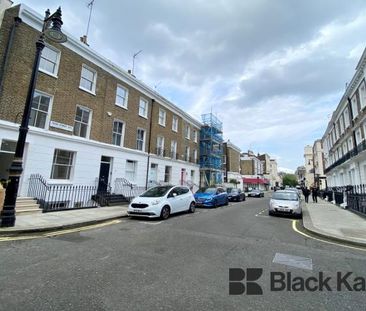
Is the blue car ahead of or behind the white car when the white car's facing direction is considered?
behind

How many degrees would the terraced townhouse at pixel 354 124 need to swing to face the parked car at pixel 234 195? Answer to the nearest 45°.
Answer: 0° — it already faces it

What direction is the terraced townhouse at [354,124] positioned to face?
to the viewer's left

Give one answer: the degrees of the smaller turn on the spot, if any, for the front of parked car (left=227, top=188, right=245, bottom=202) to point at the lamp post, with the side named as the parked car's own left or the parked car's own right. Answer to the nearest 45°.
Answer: approximately 45° to the parked car's own left

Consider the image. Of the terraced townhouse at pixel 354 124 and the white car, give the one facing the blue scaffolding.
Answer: the terraced townhouse

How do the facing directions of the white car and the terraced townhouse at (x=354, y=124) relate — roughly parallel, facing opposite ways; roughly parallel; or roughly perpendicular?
roughly perpendicular

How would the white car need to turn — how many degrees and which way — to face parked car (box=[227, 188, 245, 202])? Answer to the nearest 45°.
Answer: approximately 180°

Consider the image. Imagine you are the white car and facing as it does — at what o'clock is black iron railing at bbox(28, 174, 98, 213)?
The black iron railing is roughly at 2 o'clock from the white car.

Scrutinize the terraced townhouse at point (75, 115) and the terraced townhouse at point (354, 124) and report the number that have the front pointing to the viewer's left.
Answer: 1

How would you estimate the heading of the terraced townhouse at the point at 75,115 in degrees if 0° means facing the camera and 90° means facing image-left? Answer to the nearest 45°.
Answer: approximately 315°

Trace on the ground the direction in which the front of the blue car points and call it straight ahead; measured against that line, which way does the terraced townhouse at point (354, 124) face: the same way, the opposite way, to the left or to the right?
to the right

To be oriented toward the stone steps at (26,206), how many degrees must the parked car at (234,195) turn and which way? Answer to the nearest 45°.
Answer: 0° — it already faces it

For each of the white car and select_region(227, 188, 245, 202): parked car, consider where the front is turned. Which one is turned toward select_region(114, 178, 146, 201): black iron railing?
the parked car
